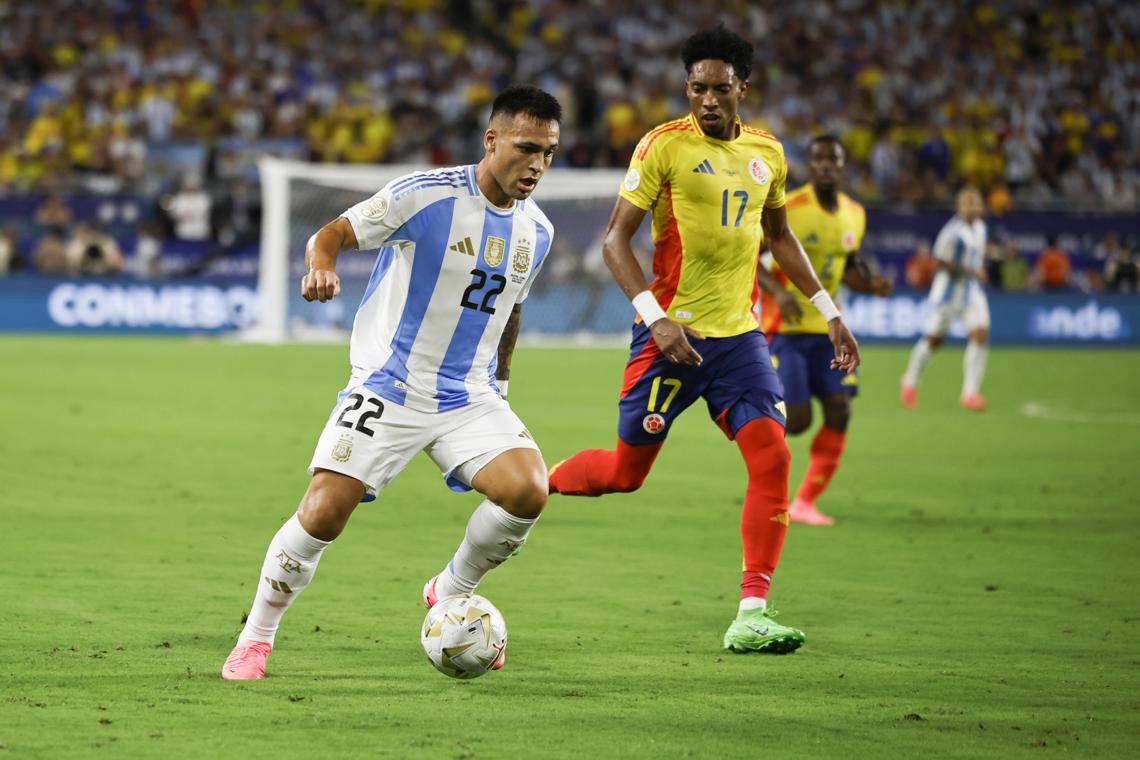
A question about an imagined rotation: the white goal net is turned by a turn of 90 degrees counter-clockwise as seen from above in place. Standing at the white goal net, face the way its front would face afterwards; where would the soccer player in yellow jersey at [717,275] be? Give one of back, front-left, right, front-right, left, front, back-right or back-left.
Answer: right

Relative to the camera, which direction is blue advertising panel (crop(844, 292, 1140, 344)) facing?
toward the camera

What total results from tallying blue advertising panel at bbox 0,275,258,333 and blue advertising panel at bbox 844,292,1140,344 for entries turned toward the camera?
2

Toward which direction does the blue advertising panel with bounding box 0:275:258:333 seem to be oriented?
toward the camera

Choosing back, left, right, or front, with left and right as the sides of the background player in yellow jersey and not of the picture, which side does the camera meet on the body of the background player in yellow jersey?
front

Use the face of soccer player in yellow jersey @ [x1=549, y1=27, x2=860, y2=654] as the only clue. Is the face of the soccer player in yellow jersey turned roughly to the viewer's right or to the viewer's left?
to the viewer's left

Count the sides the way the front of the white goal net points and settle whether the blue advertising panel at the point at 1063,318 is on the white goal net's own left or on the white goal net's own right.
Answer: on the white goal net's own left

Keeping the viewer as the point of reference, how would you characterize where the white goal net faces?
facing the viewer

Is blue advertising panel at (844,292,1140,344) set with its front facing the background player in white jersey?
yes

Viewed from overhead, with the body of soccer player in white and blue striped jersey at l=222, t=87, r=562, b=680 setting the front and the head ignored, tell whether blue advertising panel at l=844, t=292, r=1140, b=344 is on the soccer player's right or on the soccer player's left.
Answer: on the soccer player's left

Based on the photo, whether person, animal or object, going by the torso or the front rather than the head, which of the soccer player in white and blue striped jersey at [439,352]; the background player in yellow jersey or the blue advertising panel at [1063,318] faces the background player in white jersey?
the blue advertising panel

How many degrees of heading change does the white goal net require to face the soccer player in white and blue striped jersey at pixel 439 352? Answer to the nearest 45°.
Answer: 0° — it already faces them

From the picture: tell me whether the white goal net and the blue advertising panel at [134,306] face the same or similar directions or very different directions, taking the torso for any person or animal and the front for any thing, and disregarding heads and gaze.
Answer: same or similar directions

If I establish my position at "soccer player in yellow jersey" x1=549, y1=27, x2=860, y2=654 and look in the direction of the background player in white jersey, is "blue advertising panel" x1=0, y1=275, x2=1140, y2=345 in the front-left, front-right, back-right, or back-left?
front-left
